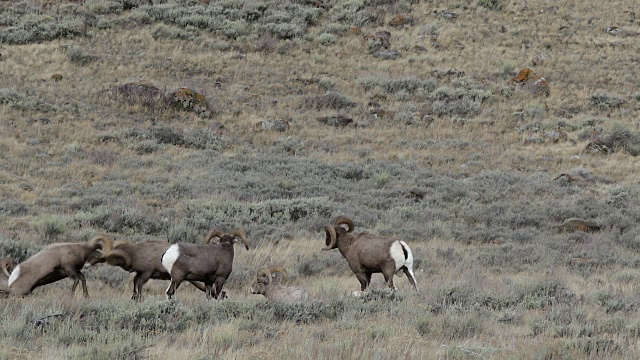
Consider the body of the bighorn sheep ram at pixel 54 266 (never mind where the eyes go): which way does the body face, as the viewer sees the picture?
to the viewer's right

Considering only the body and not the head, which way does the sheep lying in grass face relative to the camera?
to the viewer's left

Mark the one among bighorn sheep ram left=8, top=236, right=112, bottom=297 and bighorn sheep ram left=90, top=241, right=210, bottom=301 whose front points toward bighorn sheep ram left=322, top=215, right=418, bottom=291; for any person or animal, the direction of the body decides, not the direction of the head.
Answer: bighorn sheep ram left=8, top=236, right=112, bottom=297

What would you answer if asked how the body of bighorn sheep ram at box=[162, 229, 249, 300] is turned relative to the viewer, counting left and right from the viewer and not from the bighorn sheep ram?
facing away from the viewer and to the right of the viewer

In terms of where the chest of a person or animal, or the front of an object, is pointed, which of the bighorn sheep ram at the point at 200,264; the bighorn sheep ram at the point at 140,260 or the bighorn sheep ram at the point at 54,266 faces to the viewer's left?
the bighorn sheep ram at the point at 140,260

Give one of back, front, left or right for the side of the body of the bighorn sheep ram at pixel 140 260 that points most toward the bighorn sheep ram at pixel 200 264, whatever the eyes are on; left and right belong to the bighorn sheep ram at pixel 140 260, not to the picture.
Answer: back

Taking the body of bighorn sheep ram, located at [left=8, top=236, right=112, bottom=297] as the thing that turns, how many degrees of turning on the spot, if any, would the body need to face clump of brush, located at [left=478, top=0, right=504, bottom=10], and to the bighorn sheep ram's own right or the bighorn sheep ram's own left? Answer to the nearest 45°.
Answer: approximately 45° to the bighorn sheep ram's own left

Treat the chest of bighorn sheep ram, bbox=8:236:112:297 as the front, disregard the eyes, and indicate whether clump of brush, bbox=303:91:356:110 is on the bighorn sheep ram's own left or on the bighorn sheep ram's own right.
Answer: on the bighorn sheep ram's own left

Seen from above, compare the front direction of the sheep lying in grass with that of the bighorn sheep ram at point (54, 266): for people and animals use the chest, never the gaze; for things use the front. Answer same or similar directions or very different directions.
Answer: very different directions

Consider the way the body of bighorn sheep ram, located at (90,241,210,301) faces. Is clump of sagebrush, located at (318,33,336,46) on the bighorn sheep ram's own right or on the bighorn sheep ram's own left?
on the bighorn sheep ram's own right

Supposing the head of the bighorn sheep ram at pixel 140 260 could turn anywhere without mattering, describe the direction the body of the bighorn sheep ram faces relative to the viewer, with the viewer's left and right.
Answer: facing to the left of the viewer

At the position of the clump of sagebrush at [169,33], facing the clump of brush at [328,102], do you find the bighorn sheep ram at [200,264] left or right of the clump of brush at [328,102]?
right
